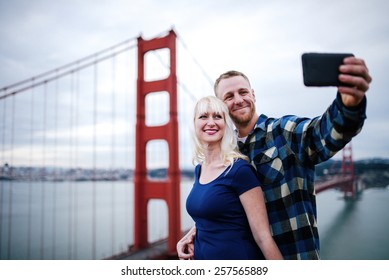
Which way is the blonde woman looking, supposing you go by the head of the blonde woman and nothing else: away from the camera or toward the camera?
toward the camera

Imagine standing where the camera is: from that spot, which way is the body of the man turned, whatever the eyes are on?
toward the camera

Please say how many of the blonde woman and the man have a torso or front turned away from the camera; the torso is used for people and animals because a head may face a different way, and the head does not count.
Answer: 0

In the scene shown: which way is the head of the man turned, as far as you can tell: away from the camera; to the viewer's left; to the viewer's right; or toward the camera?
toward the camera
